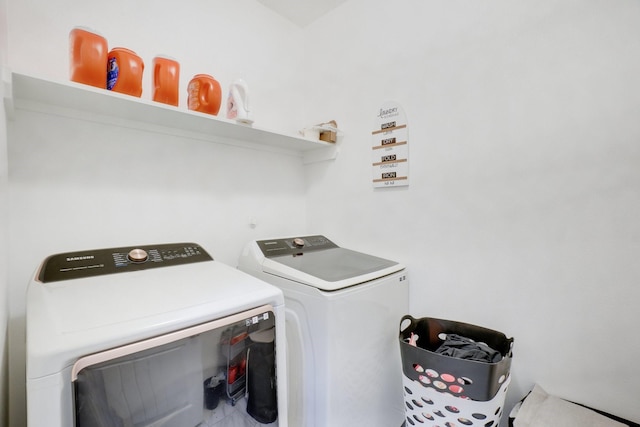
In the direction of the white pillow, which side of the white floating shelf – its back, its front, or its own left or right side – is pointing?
front

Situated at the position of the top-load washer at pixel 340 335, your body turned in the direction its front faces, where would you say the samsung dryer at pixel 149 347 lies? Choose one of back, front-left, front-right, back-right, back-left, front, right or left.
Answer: right

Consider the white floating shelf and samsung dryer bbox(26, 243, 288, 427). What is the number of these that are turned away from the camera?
0

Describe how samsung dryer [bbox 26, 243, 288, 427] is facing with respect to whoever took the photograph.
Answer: facing the viewer and to the right of the viewer

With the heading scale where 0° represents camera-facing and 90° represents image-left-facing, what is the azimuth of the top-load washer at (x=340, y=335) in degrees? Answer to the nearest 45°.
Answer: approximately 315°

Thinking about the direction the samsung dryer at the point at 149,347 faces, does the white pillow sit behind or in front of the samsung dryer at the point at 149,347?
in front

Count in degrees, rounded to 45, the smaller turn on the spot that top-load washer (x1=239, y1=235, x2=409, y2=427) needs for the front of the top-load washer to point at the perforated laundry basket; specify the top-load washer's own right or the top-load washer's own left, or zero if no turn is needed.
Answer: approximately 45° to the top-load washer's own left

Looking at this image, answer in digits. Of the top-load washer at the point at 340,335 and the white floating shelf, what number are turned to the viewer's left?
0
